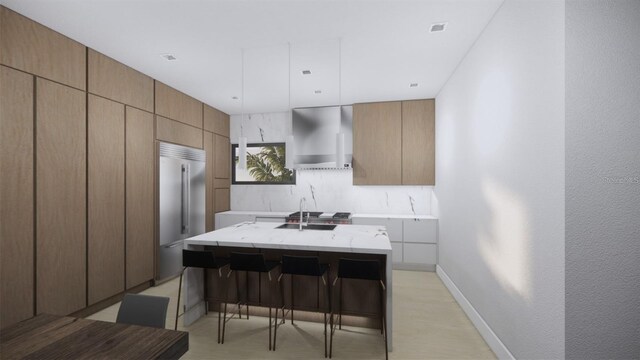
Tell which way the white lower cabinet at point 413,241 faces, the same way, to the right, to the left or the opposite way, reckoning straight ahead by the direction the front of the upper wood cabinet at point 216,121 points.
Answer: to the right

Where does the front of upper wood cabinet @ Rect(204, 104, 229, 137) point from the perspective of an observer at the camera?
facing the viewer and to the right of the viewer

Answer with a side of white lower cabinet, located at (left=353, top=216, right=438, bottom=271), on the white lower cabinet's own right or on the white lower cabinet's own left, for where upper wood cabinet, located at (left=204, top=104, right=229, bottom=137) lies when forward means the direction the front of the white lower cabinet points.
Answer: on the white lower cabinet's own right

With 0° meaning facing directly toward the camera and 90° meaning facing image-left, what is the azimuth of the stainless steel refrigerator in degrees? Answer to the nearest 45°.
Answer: approximately 315°

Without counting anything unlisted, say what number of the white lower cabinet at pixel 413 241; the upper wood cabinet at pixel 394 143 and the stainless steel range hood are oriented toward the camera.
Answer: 3

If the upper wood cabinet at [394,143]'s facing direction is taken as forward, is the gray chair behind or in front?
in front

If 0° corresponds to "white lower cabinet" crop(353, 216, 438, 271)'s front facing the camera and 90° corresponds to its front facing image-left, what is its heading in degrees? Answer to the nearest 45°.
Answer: approximately 0°

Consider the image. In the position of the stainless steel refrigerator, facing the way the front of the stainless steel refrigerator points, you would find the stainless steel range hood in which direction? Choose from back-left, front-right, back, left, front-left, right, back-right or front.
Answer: front-left

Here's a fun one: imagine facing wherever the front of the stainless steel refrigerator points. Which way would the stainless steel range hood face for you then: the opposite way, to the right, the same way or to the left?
to the right

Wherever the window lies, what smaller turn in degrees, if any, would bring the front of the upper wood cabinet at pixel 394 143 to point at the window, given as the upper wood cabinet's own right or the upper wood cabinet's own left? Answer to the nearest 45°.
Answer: approximately 90° to the upper wood cabinet's own right
